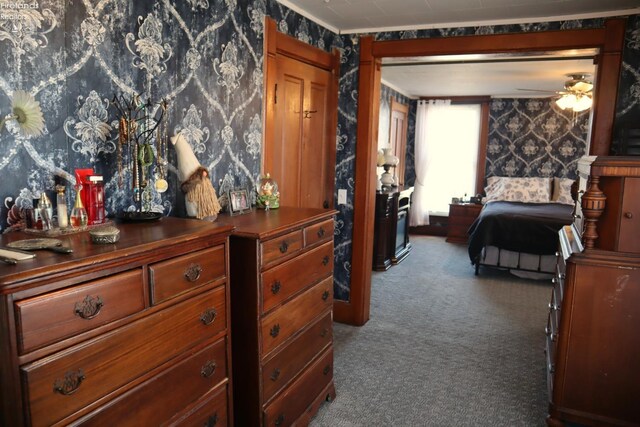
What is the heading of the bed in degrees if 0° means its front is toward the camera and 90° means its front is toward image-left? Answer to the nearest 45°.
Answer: approximately 0°

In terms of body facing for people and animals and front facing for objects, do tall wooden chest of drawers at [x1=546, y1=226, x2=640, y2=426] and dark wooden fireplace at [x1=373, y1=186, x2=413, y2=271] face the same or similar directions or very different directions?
very different directions

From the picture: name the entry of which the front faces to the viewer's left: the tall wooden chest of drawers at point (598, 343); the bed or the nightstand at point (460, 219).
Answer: the tall wooden chest of drawers

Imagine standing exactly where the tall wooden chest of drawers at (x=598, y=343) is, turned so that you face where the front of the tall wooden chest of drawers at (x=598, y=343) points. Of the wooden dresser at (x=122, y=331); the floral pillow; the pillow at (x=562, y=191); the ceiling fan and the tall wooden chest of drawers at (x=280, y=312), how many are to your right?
3

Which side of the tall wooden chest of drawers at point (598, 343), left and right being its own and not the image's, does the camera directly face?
left

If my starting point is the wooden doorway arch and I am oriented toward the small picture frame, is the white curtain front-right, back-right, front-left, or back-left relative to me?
back-right

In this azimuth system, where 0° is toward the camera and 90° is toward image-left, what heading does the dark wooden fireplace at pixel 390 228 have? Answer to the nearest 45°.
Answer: approximately 315°

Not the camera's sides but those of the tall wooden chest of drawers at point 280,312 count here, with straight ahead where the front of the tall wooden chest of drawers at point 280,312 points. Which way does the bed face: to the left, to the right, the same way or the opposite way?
to the right

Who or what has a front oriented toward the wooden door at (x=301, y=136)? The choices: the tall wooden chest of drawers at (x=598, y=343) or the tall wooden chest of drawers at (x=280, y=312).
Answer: the tall wooden chest of drawers at (x=598, y=343)

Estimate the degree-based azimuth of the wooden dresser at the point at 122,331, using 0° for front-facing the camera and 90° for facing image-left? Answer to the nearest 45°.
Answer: approximately 315°
